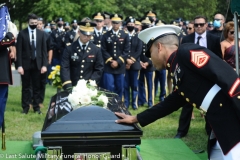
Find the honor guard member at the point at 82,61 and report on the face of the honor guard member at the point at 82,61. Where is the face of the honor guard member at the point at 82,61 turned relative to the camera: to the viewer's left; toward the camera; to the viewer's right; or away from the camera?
toward the camera

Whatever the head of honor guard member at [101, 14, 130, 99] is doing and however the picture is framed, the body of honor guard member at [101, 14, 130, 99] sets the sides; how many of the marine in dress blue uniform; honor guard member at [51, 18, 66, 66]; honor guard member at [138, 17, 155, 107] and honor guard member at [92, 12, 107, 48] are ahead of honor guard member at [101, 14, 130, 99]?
1

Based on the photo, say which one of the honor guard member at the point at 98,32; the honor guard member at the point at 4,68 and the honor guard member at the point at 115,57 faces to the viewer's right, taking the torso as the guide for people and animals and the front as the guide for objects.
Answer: the honor guard member at the point at 4,68

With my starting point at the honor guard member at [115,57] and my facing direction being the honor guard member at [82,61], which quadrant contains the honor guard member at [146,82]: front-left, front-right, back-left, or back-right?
back-left

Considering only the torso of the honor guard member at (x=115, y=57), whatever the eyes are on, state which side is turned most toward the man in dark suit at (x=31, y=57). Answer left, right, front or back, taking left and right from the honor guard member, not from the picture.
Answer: right

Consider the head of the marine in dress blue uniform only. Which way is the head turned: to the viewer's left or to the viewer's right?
to the viewer's left

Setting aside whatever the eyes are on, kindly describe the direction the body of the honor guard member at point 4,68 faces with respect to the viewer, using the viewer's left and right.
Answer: facing to the right of the viewer

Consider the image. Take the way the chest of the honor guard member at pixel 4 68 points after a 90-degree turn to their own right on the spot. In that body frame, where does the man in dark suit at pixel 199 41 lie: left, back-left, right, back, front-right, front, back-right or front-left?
left

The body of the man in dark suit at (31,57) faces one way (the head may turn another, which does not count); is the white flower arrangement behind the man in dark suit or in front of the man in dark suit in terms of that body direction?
in front

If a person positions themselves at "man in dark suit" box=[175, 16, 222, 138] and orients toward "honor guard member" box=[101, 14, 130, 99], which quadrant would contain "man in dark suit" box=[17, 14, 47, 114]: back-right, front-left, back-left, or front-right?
front-left

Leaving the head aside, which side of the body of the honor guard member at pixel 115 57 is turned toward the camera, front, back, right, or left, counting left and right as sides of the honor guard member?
front

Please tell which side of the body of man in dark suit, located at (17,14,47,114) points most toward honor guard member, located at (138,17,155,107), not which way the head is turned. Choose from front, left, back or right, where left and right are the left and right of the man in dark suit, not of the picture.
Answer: left

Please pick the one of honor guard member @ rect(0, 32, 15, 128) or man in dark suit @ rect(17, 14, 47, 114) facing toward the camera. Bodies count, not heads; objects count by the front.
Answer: the man in dark suit

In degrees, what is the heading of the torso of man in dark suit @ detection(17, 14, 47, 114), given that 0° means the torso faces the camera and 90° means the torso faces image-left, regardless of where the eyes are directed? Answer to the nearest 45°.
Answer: approximately 0°

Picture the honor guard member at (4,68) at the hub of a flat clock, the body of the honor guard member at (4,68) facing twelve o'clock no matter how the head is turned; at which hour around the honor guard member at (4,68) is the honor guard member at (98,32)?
the honor guard member at (98,32) is roughly at 10 o'clock from the honor guard member at (4,68).

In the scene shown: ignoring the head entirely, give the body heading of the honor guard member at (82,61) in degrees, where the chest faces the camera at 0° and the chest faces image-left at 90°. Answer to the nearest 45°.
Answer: approximately 0°
